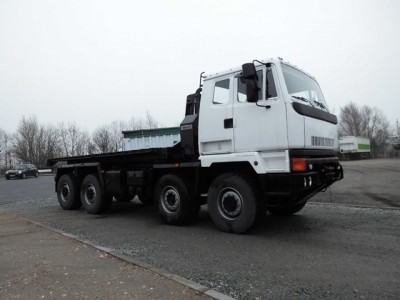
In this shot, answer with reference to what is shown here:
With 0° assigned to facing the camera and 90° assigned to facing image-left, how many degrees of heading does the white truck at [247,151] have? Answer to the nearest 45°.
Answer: approximately 315°
